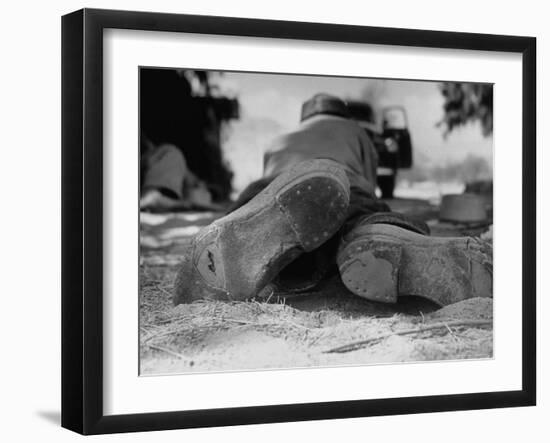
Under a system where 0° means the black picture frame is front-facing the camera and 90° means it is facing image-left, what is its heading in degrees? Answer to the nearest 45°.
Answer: approximately 315°
